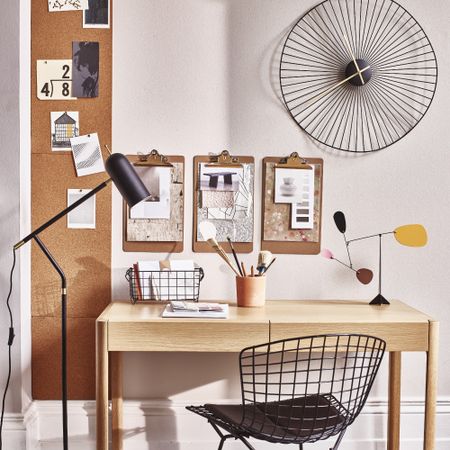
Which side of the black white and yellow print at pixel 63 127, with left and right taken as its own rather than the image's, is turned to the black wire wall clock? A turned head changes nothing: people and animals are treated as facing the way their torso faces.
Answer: left

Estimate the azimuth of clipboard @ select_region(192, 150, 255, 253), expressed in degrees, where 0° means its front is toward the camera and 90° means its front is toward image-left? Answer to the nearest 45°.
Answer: approximately 0°

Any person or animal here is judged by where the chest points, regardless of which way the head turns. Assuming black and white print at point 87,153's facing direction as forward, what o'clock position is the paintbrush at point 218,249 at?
The paintbrush is roughly at 10 o'clock from the black and white print.

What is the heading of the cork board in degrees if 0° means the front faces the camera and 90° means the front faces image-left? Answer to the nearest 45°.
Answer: approximately 0°

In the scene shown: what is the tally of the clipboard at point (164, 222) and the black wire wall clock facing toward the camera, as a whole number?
2

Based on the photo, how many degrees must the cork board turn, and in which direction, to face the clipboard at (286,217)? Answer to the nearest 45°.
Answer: approximately 90° to its left

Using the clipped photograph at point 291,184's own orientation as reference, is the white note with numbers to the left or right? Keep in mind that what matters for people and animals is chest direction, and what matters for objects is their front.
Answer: on its right

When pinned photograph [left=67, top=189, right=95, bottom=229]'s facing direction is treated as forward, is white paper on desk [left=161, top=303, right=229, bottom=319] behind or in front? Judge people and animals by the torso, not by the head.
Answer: in front

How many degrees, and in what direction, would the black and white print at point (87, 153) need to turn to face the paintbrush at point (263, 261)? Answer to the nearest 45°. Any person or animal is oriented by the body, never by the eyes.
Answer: approximately 45° to its left
